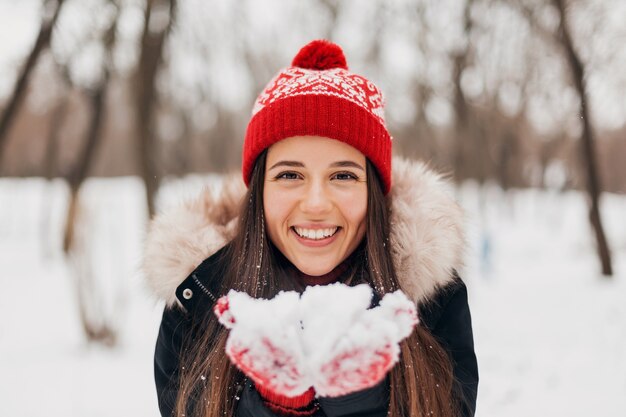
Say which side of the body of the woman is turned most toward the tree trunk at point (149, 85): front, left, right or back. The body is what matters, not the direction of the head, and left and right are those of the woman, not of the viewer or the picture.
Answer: back

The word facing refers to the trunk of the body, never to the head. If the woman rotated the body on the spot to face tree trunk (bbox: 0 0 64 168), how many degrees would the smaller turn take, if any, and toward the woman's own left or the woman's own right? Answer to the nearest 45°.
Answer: approximately 135° to the woman's own right

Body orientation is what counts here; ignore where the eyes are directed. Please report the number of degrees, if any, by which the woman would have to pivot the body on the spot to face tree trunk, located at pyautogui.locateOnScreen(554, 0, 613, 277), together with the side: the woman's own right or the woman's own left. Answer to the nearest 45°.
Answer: approximately 135° to the woman's own left

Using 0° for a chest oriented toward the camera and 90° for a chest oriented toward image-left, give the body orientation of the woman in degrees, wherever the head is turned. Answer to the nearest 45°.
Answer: approximately 0°
